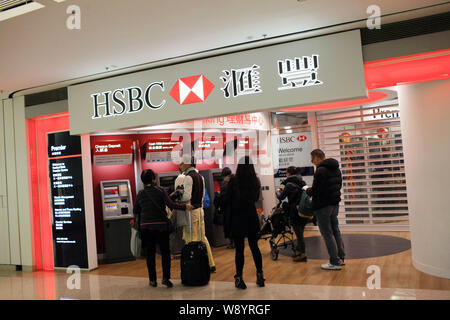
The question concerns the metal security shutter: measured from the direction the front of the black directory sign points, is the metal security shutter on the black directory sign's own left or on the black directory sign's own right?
on the black directory sign's own left

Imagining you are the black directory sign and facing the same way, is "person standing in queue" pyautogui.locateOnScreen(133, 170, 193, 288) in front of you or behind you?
in front

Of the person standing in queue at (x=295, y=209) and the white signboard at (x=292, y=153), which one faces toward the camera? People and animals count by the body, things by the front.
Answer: the white signboard

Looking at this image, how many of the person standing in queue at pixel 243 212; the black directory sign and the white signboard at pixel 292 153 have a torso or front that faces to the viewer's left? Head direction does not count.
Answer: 0

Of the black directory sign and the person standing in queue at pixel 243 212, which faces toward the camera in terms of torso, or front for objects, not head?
the black directory sign

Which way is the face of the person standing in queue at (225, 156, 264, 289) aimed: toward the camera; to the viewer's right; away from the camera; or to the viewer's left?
away from the camera

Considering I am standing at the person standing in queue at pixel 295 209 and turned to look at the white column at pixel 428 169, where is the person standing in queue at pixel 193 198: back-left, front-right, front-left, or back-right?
back-right

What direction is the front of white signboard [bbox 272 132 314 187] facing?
toward the camera

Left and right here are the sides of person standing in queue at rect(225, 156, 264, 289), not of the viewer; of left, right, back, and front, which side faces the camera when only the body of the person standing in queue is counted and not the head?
back

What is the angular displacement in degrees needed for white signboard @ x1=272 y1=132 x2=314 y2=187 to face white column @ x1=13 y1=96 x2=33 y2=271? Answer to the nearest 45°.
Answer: approximately 45° to its right
